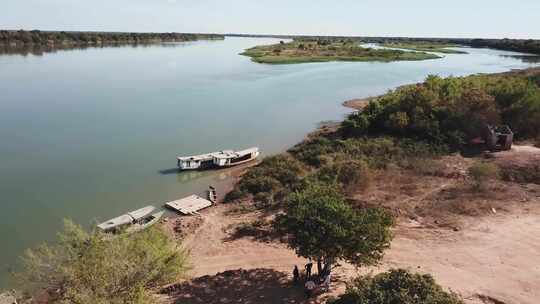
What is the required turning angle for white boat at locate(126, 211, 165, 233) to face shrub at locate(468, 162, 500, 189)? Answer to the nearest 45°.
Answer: approximately 45° to its right

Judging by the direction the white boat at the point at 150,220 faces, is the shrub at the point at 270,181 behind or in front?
in front

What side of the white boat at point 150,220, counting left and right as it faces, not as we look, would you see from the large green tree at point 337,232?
right

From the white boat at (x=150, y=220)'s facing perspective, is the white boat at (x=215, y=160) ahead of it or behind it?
ahead

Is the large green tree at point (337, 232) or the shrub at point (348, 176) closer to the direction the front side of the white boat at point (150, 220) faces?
the shrub

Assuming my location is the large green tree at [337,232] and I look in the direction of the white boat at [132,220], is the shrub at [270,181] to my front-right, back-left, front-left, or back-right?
front-right

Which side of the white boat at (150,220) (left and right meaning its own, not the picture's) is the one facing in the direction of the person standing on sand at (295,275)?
right

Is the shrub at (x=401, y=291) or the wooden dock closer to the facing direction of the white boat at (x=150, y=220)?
the wooden dock

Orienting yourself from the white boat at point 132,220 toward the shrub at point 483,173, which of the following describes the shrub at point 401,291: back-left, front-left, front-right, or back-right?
front-right

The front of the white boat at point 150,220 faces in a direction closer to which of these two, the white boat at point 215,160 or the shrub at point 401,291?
the white boat

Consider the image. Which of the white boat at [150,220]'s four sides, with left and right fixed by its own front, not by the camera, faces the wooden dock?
front

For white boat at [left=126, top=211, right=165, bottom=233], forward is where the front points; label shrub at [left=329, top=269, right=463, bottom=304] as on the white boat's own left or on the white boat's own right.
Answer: on the white boat's own right

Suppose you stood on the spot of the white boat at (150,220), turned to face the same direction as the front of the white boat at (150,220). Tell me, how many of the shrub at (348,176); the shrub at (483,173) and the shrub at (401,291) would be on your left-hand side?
0

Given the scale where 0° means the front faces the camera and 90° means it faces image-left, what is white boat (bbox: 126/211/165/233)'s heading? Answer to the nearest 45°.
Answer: approximately 225°

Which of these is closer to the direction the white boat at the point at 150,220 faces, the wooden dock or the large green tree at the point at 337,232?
the wooden dock

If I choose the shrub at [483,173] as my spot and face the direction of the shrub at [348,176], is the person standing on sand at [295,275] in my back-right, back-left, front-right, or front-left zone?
front-left

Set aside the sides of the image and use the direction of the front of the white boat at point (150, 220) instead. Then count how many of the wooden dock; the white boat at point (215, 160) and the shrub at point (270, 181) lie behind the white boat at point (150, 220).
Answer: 0

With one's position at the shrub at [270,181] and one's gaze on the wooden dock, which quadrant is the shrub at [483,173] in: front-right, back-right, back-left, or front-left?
back-left
